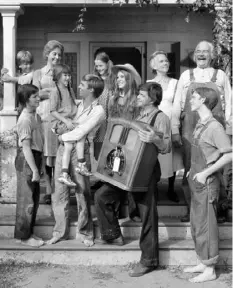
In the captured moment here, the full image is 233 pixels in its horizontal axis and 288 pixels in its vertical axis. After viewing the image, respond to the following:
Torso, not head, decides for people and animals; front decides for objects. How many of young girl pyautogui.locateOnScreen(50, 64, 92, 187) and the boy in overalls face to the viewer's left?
1

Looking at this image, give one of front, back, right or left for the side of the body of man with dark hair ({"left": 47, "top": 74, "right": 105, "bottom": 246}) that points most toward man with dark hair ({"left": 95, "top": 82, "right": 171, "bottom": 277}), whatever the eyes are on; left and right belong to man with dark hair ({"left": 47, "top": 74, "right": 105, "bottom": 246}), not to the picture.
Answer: left

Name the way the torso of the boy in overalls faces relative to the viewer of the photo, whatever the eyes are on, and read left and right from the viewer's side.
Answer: facing to the left of the viewer

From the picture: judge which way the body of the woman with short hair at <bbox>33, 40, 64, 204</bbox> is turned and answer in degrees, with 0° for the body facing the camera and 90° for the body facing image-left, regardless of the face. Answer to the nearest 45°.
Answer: approximately 315°

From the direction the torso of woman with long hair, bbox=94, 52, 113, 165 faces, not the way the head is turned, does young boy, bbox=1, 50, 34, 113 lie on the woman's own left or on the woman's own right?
on the woman's own right

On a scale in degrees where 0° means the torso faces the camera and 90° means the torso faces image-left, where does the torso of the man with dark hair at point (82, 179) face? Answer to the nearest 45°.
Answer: approximately 45°

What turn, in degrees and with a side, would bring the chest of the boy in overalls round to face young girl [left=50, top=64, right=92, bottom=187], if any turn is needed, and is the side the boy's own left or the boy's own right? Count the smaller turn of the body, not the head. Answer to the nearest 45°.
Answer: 0° — they already face them

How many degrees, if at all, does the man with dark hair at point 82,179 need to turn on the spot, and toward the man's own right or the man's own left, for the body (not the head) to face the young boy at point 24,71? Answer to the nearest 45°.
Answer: approximately 90° to the man's own right
